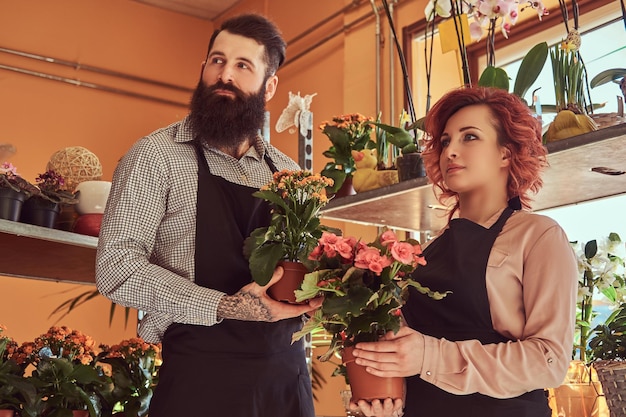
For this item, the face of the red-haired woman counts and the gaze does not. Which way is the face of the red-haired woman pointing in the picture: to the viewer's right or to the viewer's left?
to the viewer's left

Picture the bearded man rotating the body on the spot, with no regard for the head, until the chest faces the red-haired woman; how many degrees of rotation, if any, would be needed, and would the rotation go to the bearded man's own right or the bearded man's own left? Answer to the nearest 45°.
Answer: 0° — they already face them

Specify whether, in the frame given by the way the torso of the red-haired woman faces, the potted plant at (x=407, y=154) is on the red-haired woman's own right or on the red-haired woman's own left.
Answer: on the red-haired woman's own right

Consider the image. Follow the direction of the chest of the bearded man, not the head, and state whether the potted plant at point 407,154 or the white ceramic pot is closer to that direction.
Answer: the potted plant
